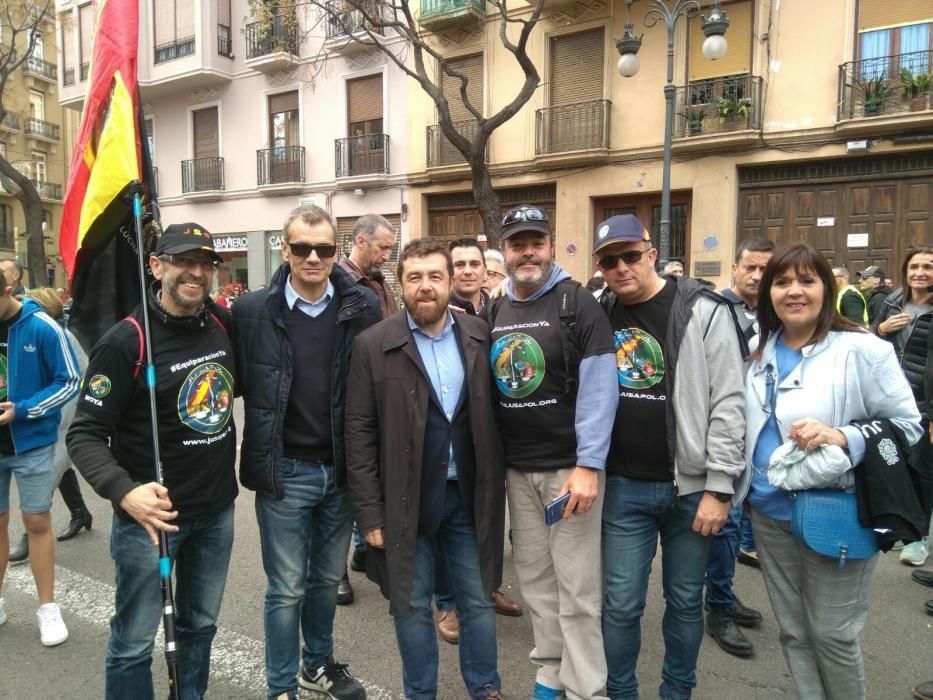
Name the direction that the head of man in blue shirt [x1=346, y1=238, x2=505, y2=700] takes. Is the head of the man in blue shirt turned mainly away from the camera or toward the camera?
toward the camera

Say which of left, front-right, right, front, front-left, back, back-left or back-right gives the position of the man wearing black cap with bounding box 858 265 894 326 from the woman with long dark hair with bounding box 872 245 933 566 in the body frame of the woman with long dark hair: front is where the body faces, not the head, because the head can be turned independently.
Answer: back-right

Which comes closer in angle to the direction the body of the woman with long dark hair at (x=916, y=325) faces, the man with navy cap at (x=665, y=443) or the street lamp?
the man with navy cap

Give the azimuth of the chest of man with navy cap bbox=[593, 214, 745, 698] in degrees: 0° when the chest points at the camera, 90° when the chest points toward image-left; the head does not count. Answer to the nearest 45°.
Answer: approximately 45°

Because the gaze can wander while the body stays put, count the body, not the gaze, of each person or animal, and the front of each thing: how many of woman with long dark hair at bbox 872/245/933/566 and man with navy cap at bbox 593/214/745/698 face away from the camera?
0

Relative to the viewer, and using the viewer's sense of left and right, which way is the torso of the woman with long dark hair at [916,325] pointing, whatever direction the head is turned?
facing the viewer and to the left of the viewer

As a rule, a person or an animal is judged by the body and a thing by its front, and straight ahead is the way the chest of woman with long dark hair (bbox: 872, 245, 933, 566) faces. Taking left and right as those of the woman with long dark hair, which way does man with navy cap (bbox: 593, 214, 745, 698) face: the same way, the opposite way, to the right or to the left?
the same way

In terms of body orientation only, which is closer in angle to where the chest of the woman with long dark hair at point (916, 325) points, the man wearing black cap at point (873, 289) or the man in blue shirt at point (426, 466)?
the man in blue shirt

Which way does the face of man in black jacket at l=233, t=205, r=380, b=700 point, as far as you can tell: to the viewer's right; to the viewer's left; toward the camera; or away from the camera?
toward the camera

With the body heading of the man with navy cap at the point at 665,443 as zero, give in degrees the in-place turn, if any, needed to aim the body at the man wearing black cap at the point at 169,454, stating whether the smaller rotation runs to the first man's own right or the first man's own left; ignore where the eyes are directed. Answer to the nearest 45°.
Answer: approximately 45° to the first man's own right

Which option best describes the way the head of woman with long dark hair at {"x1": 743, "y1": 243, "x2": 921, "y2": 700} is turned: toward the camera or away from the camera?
toward the camera
